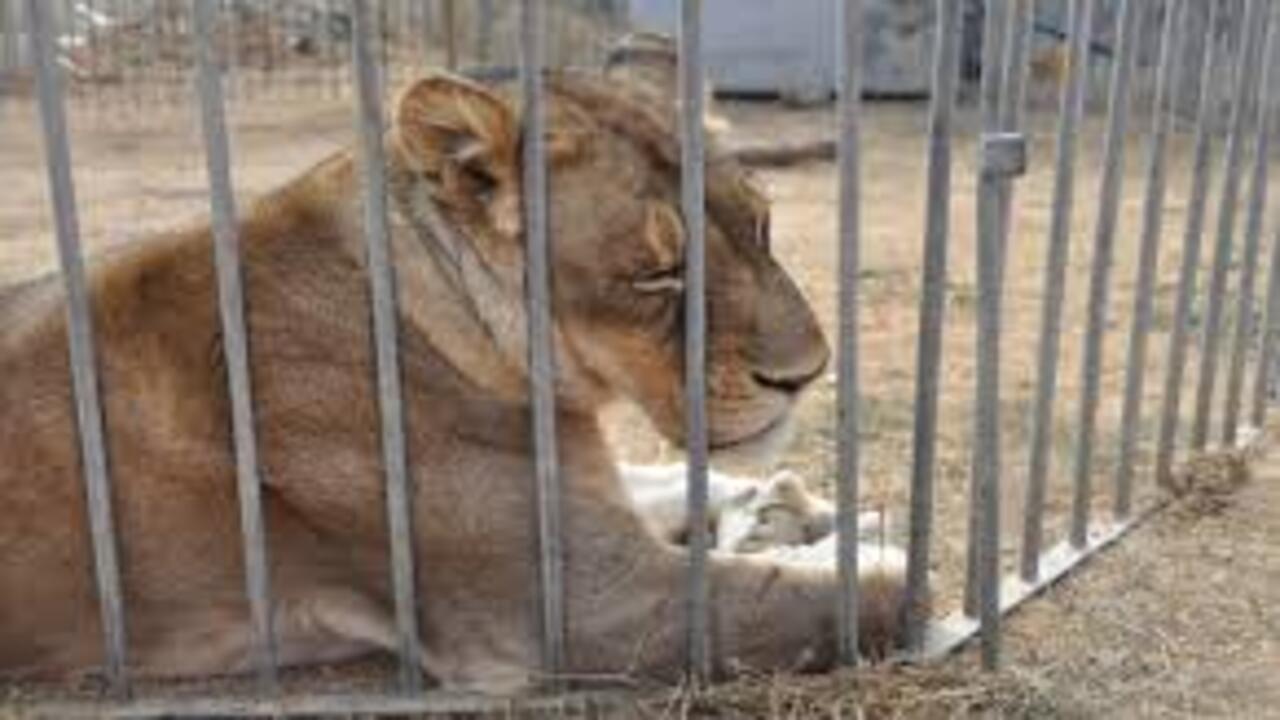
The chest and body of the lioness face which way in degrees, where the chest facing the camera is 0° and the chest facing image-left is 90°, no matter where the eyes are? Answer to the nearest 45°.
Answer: approximately 270°
